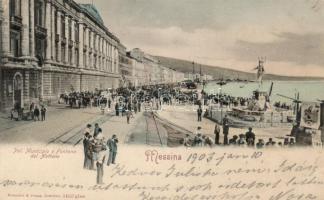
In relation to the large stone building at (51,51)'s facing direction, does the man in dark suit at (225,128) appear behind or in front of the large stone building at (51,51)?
in front

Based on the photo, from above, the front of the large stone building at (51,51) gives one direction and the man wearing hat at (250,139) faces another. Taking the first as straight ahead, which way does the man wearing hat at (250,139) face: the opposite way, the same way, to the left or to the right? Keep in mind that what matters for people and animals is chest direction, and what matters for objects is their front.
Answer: to the left

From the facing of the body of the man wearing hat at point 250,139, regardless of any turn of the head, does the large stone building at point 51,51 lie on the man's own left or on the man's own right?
on the man's own left

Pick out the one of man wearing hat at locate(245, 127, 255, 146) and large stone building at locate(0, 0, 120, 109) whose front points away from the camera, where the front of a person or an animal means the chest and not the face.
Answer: the man wearing hat

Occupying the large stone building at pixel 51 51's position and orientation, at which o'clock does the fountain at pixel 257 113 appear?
The fountain is roughly at 11 o'clock from the large stone building.

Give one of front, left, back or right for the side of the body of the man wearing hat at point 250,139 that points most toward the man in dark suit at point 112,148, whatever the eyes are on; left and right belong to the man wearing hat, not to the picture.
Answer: left

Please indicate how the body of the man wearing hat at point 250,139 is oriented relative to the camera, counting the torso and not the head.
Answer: away from the camera
